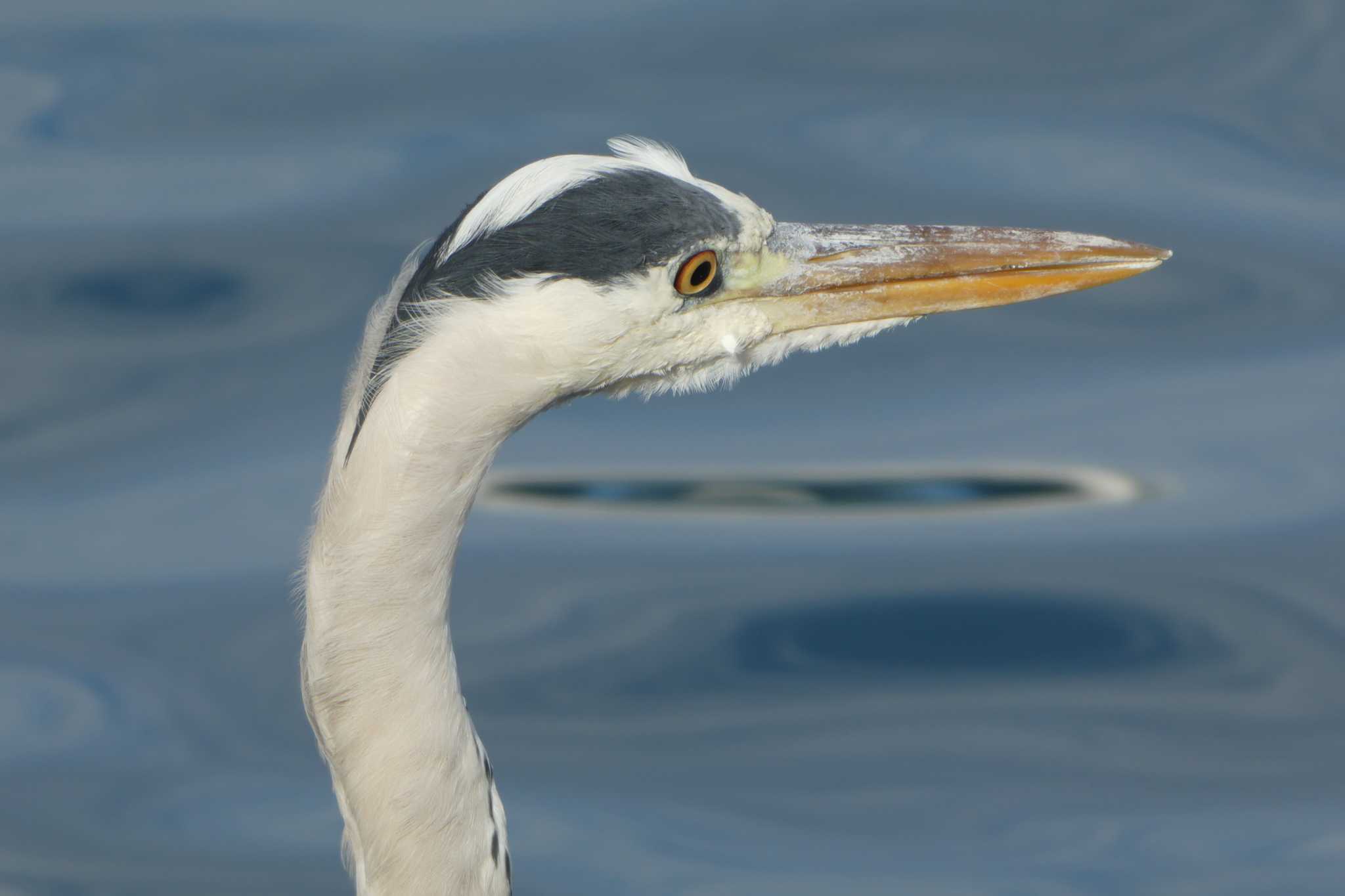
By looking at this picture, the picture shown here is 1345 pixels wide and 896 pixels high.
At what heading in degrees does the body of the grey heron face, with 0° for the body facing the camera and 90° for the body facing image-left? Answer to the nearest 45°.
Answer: approximately 270°
